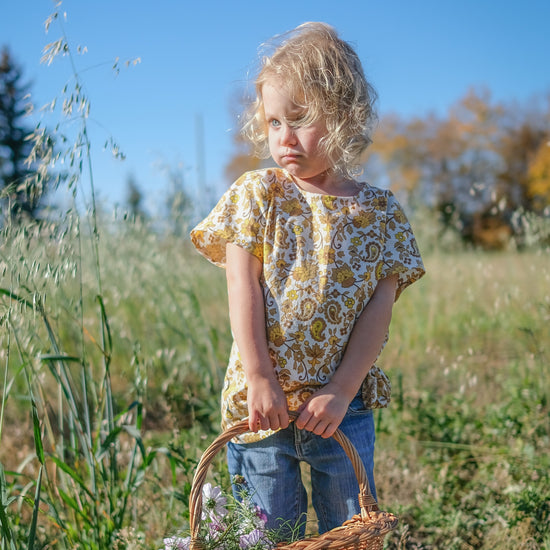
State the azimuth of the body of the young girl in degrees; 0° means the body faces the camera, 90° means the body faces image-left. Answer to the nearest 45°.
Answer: approximately 0°
